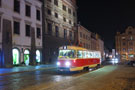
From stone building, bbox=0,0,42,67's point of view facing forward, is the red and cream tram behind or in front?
in front

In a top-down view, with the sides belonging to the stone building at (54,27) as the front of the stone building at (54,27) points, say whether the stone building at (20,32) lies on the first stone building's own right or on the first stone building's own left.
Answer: on the first stone building's own right

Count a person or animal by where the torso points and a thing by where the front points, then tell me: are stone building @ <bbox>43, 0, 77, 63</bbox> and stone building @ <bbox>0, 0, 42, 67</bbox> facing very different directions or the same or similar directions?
same or similar directions

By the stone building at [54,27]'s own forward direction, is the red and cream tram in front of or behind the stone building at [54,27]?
in front

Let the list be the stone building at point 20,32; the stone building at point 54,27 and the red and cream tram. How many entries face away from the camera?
0

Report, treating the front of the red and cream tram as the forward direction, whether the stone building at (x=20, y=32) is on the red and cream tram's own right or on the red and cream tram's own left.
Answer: on the red and cream tram's own right

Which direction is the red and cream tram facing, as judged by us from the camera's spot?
facing the viewer and to the left of the viewer

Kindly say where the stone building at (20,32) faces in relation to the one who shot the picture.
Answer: facing the viewer and to the right of the viewer

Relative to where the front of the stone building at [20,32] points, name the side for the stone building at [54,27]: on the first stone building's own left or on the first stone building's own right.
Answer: on the first stone building's own left

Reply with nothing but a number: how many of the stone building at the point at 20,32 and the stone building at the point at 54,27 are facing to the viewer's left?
0

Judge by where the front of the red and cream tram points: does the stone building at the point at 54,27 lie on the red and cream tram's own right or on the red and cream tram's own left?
on the red and cream tram's own right

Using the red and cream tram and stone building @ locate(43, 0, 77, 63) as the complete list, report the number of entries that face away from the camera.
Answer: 0
